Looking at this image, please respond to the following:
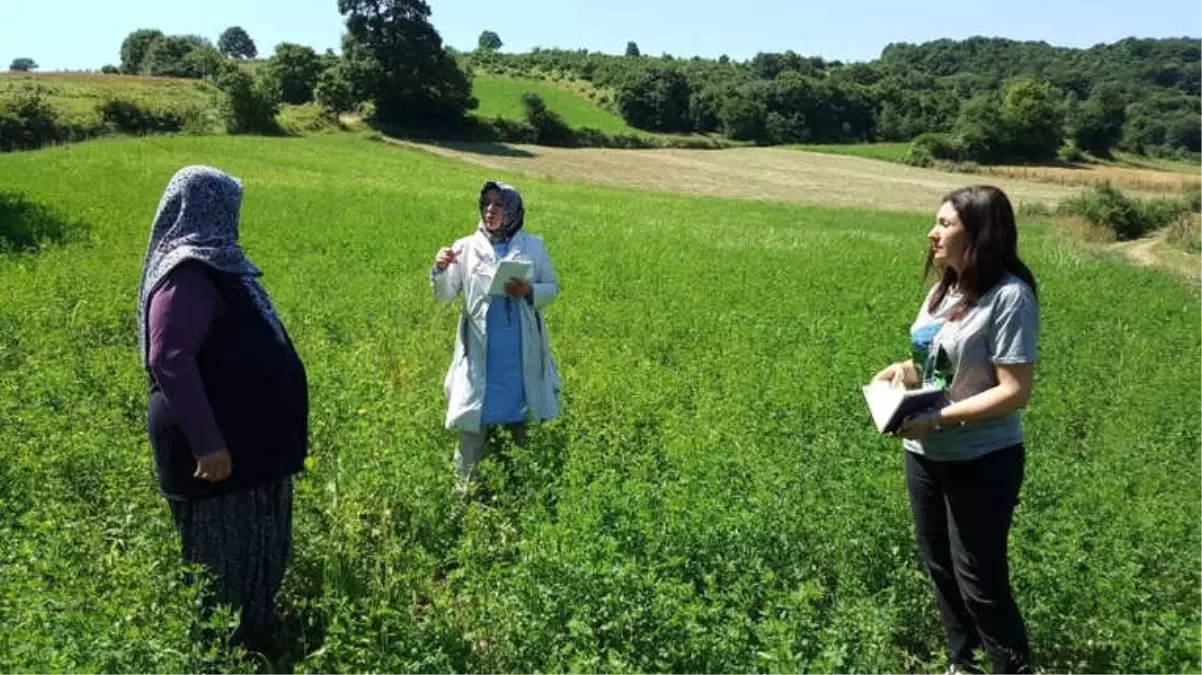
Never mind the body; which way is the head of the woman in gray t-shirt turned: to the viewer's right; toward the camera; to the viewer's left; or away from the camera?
to the viewer's left

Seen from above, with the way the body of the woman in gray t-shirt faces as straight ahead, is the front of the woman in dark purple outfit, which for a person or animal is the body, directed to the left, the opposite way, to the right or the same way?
the opposite way

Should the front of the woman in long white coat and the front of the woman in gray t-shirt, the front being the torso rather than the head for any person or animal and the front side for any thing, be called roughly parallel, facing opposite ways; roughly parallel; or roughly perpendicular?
roughly perpendicular

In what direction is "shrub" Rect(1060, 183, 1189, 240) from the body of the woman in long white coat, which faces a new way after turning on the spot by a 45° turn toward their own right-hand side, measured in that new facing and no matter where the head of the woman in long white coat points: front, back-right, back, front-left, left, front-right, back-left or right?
back

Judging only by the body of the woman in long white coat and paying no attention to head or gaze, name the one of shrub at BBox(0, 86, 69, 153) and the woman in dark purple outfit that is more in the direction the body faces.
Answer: the woman in dark purple outfit

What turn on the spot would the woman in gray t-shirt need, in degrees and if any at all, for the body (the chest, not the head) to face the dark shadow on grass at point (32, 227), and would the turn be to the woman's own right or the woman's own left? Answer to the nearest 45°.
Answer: approximately 90° to the woman's own right

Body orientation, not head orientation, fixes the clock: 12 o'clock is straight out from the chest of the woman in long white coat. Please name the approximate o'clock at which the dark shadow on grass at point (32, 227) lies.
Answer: The dark shadow on grass is roughly at 5 o'clock from the woman in long white coat.

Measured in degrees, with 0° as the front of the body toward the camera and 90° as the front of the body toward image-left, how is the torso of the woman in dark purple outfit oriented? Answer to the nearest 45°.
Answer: approximately 270°

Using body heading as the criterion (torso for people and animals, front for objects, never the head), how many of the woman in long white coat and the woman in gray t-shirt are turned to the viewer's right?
0

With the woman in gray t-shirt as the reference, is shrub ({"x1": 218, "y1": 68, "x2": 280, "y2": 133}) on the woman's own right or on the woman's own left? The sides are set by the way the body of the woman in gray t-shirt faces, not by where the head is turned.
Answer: on the woman's own right

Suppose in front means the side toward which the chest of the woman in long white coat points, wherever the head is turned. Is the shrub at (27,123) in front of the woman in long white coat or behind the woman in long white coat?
behind

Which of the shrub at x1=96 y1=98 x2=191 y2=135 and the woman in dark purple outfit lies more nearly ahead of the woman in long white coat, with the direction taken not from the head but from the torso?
the woman in dark purple outfit

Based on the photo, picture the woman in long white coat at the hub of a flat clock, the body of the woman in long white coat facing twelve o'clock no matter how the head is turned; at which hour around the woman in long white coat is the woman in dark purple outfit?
The woman in dark purple outfit is roughly at 1 o'clock from the woman in long white coat.

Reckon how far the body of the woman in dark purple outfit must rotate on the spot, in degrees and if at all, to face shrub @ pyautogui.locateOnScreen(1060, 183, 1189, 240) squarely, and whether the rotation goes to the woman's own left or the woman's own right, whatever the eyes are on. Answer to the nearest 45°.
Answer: approximately 45° to the woman's own left
